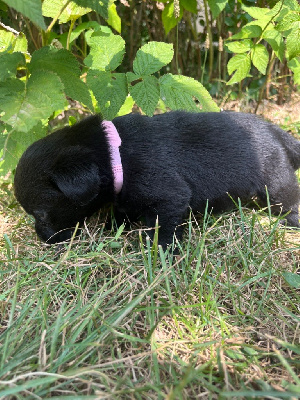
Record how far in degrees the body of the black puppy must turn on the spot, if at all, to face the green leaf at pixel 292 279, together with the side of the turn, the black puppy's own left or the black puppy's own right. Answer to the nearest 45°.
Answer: approximately 135° to the black puppy's own left

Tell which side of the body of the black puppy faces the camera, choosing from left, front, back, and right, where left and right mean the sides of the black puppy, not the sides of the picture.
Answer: left
